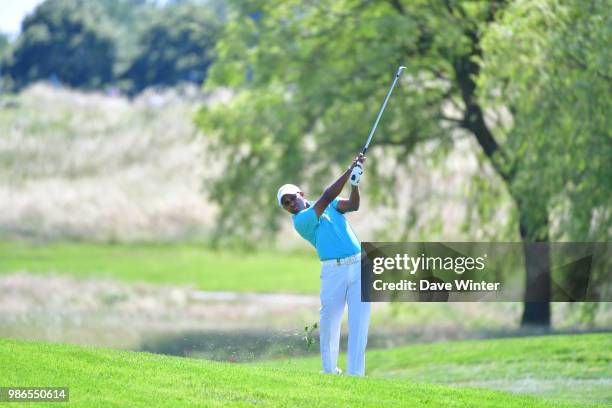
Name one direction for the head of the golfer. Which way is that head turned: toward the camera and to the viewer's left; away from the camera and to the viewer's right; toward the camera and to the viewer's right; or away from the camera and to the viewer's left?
toward the camera and to the viewer's left

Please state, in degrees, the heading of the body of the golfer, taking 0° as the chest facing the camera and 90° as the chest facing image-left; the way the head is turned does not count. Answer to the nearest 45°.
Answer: approximately 0°

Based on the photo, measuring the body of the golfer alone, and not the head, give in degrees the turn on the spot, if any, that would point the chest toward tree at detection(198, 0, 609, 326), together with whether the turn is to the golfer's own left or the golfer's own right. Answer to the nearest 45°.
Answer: approximately 180°
